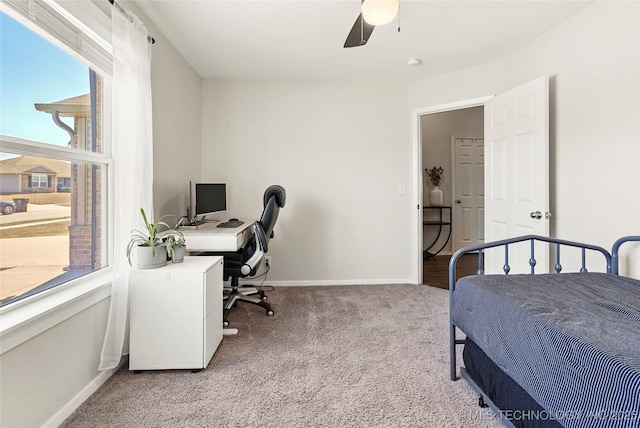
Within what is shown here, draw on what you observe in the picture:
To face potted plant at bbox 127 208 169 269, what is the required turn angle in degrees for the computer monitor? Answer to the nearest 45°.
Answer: approximately 45° to its right

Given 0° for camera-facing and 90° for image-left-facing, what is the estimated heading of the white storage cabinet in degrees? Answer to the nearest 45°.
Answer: approximately 270°

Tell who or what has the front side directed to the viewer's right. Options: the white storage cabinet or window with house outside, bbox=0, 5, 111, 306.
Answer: the white storage cabinet

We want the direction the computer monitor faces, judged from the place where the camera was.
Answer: facing the viewer and to the right of the viewer

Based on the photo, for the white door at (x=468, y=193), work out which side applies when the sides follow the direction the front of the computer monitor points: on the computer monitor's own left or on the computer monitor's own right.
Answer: on the computer monitor's own left

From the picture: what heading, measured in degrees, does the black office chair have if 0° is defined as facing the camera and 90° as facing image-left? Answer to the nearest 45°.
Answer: approximately 90°

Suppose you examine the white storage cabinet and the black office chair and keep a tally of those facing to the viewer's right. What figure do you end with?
1

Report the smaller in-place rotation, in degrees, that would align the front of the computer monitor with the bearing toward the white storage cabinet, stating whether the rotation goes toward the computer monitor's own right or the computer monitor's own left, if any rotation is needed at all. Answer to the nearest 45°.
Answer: approximately 45° to the computer monitor's own right
